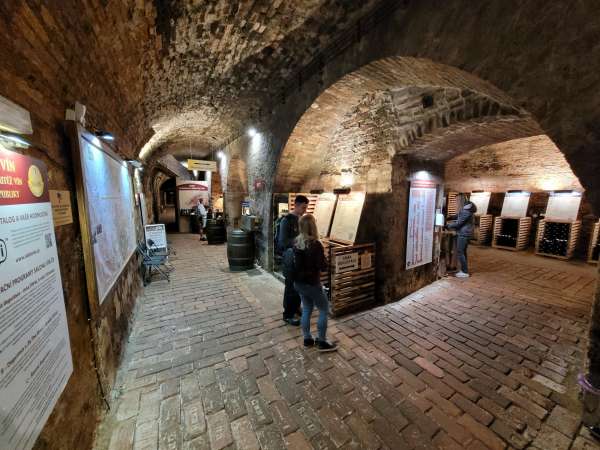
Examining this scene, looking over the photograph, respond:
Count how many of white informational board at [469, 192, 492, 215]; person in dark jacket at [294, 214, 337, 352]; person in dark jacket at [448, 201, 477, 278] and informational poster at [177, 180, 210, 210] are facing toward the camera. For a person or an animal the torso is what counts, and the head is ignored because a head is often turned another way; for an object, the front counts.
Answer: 2

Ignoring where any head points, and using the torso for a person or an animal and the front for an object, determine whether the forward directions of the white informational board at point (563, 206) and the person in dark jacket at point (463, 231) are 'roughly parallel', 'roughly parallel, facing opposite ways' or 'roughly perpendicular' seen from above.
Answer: roughly perpendicular

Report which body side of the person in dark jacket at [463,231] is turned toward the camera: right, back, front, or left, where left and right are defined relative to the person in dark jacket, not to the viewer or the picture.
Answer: left

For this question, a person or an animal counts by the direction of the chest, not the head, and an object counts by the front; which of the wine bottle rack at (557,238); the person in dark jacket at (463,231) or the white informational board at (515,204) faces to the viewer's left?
the person in dark jacket

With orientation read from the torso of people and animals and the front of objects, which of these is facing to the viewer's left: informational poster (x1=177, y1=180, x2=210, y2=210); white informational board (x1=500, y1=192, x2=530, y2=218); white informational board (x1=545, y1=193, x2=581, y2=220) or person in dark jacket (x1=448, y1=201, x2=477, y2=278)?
the person in dark jacket

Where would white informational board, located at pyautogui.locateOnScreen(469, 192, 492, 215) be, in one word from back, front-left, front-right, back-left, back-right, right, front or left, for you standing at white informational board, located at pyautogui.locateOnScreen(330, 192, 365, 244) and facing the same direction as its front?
back

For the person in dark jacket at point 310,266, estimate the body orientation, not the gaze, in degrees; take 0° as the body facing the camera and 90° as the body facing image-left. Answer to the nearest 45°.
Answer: approximately 225°

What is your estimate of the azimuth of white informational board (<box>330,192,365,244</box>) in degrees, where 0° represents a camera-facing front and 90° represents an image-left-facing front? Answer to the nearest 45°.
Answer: approximately 45°

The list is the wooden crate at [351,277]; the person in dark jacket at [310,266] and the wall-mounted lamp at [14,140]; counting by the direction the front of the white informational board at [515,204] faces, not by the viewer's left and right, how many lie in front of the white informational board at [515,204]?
3
